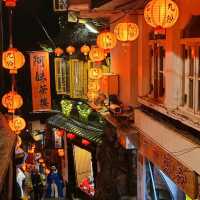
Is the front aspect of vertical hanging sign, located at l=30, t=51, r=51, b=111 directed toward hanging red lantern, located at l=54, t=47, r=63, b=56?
no

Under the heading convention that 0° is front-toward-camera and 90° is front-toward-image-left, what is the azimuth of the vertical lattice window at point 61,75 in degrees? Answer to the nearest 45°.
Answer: approximately 0°

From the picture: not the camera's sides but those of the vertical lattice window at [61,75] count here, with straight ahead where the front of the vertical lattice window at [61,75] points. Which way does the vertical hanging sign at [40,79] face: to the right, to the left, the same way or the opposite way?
the same way

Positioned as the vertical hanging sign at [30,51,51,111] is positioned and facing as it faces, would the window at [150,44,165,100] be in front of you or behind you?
in front

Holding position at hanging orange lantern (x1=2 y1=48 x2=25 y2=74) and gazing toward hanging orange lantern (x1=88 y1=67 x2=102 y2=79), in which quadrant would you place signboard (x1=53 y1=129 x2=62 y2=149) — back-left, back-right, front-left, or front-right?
front-left

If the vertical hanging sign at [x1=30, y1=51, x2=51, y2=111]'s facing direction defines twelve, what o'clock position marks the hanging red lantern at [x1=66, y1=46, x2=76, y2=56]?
The hanging red lantern is roughly at 8 o'clock from the vertical hanging sign.
